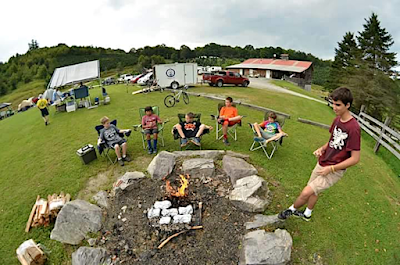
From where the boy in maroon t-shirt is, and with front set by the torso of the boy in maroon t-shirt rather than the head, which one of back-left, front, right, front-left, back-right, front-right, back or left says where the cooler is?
front-right

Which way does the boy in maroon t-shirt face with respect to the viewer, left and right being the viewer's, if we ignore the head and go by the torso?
facing the viewer and to the left of the viewer

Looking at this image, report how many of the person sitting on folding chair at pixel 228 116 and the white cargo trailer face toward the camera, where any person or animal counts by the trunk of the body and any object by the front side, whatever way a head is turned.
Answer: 1

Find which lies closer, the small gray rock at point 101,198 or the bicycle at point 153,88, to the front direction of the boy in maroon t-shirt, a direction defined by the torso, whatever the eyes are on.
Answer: the small gray rock

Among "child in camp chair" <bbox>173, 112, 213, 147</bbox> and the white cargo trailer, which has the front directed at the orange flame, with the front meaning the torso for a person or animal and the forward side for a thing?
the child in camp chair

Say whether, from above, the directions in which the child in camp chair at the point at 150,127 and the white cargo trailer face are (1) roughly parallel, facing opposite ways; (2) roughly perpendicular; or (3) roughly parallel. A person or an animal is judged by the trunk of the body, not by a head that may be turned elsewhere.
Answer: roughly perpendicular

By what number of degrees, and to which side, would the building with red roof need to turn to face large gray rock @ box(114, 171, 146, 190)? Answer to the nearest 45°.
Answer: approximately 45° to its left

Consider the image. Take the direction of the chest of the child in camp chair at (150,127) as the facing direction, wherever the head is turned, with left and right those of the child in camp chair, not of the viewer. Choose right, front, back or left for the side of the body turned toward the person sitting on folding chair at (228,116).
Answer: left

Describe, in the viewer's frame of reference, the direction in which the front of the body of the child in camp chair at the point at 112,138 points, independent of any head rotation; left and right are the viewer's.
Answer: facing the viewer and to the right of the viewer

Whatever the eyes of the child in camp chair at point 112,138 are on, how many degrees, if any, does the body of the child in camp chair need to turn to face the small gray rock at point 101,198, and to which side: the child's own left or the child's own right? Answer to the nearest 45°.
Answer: approximately 45° to the child's own right

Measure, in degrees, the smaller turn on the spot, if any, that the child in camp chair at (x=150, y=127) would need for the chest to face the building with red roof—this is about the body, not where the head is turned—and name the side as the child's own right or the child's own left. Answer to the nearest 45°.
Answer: approximately 135° to the child's own left
